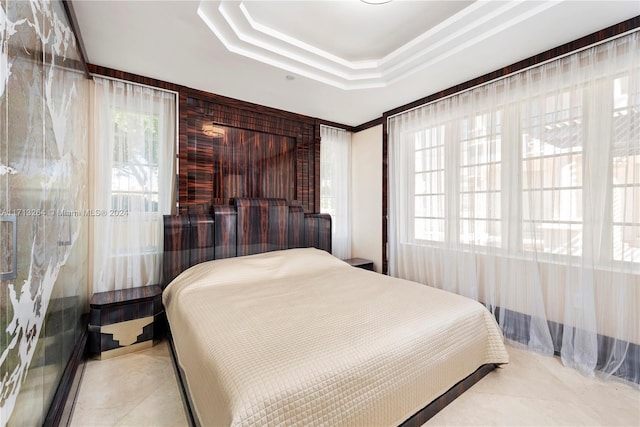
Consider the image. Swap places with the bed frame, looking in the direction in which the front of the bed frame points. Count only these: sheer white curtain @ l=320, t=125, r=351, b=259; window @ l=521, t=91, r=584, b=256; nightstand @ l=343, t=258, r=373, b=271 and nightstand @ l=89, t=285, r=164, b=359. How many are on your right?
1

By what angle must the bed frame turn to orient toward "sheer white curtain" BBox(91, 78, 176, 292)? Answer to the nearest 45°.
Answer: approximately 90° to its right

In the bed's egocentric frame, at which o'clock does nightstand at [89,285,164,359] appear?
The nightstand is roughly at 5 o'clock from the bed.

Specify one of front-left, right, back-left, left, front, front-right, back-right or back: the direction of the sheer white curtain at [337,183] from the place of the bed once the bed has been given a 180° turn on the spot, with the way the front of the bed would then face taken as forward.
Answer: front-right

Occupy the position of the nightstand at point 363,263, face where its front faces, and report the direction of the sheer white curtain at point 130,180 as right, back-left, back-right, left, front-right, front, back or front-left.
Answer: right

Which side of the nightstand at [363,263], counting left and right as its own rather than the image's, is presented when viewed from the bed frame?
right

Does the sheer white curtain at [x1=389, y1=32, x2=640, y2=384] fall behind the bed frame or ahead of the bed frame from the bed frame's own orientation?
ahead

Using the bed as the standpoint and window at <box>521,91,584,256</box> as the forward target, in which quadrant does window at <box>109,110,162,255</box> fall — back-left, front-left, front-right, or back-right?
back-left

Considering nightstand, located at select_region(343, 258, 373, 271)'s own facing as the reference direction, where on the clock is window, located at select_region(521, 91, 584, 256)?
The window is roughly at 12 o'clock from the nightstand.

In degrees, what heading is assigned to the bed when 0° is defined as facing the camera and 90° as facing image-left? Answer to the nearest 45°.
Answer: approximately 315°

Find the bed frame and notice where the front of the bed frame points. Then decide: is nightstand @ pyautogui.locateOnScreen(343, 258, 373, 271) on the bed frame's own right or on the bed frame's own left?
on the bed frame's own left
